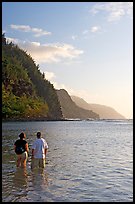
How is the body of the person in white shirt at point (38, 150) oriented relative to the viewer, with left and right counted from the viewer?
facing away from the viewer

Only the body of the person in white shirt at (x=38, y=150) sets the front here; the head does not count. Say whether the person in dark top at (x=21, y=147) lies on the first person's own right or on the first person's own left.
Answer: on the first person's own left
